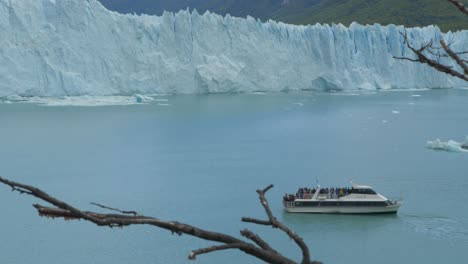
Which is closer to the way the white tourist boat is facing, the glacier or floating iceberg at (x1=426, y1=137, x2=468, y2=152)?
the floating iceberg

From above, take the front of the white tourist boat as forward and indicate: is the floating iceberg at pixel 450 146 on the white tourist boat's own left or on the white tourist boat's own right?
on the white tourist boat's own left

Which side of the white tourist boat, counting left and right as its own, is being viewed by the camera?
right

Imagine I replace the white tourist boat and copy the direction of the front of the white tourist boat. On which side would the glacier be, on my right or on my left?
on my left
